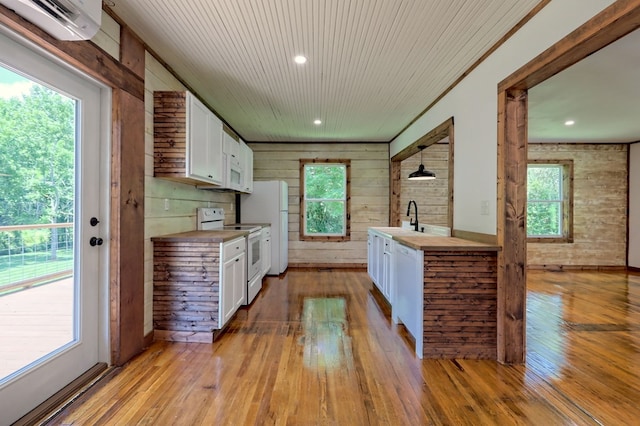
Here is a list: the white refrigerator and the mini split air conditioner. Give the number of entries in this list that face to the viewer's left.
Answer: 0

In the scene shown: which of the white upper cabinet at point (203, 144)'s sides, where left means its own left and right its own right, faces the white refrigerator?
left

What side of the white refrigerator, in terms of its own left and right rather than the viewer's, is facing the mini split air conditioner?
right

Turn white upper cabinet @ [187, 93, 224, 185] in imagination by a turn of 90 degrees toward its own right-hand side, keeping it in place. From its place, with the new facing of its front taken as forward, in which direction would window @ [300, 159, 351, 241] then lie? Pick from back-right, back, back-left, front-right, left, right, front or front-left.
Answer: back

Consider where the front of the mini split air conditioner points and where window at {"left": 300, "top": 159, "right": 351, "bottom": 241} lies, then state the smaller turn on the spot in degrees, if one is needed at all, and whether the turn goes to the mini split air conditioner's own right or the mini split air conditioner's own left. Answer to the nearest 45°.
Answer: approximately 90° to the mini split air conditioner's own left

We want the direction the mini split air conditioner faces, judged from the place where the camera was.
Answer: facing the viewer and to the right of the viewer

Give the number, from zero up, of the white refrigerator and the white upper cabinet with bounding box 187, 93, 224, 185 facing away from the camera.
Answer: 0

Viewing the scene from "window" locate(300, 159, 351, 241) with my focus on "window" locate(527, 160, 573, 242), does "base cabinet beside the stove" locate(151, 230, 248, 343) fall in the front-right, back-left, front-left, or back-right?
back-right

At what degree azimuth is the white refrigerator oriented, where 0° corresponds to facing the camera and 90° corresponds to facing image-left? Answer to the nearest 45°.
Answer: approximately 270°

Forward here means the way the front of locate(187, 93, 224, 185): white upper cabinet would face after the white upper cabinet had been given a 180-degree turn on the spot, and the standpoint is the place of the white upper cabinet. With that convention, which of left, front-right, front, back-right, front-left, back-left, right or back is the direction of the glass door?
left
